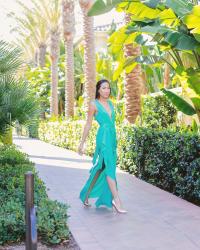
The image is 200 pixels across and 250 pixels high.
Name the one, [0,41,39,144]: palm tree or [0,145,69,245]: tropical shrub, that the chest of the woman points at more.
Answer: the tropical shrub

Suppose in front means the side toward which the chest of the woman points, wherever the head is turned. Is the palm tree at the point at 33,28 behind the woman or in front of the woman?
behind

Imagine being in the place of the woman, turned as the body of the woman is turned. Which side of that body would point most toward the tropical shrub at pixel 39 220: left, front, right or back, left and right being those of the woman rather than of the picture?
right

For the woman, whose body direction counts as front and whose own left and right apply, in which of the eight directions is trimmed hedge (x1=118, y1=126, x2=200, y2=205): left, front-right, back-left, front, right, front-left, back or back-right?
left

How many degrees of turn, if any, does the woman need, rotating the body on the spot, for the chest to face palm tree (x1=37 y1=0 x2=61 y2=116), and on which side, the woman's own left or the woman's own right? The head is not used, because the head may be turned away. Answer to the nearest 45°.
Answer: approximately 135° to the woman's own left

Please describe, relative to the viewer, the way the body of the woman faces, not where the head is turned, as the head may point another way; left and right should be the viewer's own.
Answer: facing the viewer and to the right of the viewer
